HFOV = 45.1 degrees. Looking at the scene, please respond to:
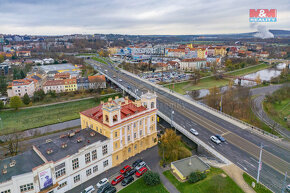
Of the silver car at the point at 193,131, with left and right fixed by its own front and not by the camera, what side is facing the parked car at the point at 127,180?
right

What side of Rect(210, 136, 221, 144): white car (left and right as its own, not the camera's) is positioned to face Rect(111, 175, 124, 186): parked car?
right

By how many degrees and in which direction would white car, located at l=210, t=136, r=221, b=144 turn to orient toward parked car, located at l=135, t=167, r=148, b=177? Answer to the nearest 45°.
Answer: approximately 90° to its right

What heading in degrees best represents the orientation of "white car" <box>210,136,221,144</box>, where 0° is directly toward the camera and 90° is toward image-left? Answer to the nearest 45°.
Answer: approximately 315°
